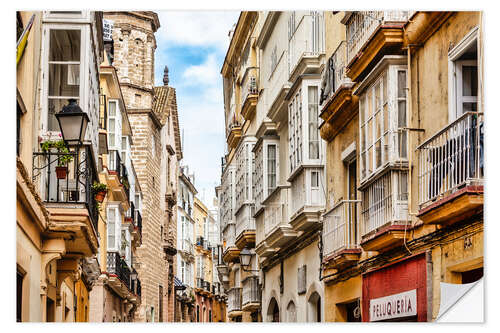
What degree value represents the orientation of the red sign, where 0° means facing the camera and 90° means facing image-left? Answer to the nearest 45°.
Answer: approximately 45°

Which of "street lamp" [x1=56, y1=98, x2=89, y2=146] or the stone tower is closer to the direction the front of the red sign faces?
the street lamp

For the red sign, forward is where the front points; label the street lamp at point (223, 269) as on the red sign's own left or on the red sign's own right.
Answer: on the red sign's own right

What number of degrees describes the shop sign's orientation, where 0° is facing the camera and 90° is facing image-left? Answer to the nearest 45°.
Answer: approximately 45°
